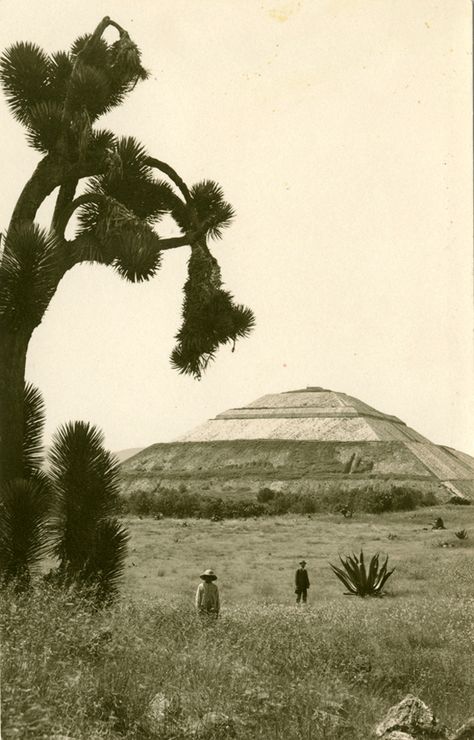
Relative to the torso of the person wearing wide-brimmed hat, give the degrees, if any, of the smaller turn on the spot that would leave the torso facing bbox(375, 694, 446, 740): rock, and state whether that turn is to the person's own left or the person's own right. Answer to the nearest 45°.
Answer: approximately 45° to the person's own left

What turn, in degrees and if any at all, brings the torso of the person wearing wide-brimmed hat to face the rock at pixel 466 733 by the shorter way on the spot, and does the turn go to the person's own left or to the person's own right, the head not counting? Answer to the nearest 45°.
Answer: approximately 45° to the person's own left

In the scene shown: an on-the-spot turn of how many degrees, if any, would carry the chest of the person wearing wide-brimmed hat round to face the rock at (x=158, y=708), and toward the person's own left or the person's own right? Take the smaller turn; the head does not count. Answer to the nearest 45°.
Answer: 0° — they already face it

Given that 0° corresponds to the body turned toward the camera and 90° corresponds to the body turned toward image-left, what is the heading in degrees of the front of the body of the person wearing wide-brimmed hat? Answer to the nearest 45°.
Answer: approximately 0°
